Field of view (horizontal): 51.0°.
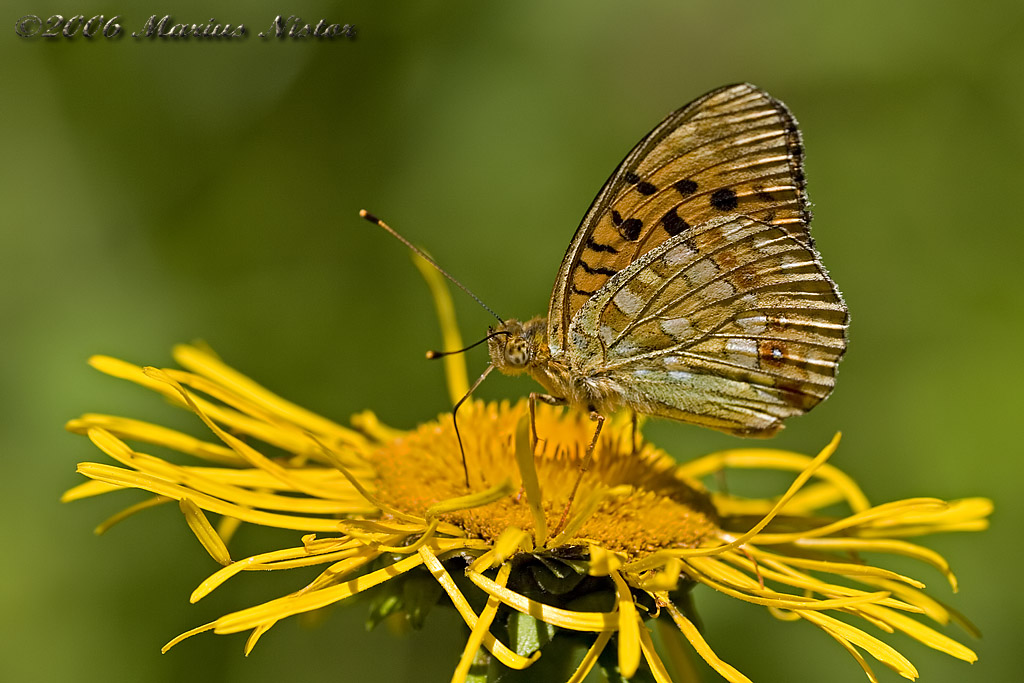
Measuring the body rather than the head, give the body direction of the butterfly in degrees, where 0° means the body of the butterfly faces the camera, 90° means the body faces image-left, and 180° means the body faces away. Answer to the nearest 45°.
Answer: approximately 90°
